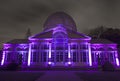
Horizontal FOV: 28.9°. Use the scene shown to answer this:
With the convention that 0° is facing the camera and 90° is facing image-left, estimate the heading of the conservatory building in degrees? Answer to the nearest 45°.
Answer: approximately 0°
